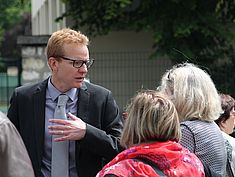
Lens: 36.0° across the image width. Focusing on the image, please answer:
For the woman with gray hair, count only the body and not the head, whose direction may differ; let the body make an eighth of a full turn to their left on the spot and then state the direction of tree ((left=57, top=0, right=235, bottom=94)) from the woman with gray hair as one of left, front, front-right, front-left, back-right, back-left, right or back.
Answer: right

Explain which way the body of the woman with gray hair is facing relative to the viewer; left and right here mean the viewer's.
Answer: facing away from the viewer and to the left of the viewer

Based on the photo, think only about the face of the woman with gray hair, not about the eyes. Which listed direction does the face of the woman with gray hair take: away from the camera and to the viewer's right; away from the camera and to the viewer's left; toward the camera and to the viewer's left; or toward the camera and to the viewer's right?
away from the camera and to the viewer's left
